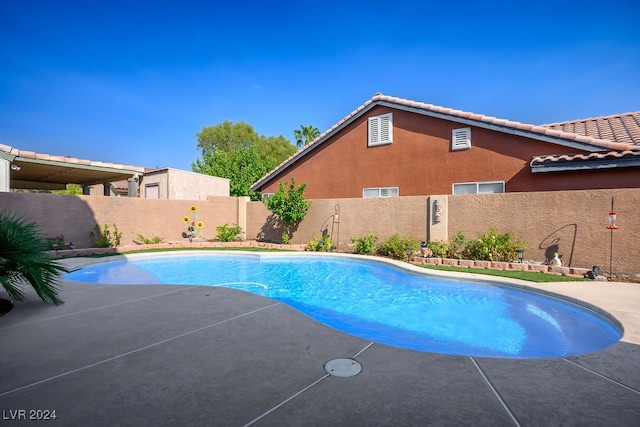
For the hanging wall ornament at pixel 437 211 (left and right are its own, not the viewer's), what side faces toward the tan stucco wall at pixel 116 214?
right

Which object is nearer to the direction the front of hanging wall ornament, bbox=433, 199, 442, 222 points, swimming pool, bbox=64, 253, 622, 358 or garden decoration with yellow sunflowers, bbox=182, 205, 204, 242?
the swimming pool

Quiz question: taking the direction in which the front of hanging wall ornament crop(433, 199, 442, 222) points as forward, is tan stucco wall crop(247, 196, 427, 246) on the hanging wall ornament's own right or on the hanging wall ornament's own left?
on the hanging wall ornament's own right

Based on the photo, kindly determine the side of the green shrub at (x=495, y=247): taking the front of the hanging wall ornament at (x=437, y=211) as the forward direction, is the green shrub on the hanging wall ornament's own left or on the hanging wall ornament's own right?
on the hanging wall ornament's own left

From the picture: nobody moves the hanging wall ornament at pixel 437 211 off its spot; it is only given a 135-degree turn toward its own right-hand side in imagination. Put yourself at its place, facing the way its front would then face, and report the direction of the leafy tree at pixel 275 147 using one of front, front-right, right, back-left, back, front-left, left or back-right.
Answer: front

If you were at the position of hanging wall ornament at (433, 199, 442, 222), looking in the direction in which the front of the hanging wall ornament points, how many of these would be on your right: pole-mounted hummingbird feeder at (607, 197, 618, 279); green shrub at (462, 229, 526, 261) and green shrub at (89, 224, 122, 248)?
1

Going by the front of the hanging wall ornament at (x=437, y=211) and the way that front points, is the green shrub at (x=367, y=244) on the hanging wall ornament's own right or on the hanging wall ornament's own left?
on the hanging wall ornament's own right

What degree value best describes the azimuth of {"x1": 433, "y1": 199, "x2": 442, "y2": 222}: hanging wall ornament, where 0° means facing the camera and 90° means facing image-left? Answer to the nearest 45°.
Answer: approximately 0°

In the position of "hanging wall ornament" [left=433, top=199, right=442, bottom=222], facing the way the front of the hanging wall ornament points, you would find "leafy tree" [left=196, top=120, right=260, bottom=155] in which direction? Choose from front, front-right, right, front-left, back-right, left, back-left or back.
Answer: back-right

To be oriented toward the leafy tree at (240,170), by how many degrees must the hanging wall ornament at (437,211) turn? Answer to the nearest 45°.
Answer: approximately 135° to its right

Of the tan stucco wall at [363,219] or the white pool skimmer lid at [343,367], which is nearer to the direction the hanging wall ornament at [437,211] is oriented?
the white pool skimmer lid

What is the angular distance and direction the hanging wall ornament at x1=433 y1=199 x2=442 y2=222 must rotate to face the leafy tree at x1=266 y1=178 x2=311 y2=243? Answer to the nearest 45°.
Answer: approximately 90° to its right
